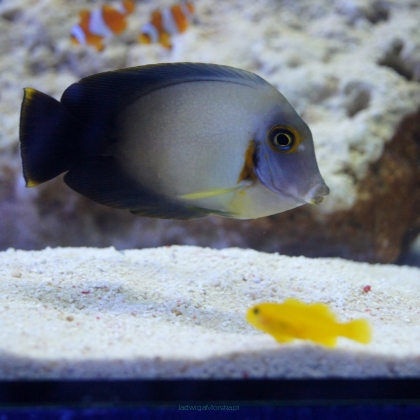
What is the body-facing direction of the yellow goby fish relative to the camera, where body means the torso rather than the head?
to the viewer's left

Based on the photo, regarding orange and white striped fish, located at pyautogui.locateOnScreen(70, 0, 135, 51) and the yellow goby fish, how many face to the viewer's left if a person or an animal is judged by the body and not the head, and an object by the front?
2

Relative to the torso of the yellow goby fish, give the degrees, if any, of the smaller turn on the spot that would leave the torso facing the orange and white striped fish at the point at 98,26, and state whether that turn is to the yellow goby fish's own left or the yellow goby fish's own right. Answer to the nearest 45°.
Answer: approximately 45° to the yellow goby fish's own right

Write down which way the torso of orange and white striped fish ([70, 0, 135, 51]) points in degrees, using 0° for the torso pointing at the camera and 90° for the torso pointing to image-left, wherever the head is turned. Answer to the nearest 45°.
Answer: approximately 90°
